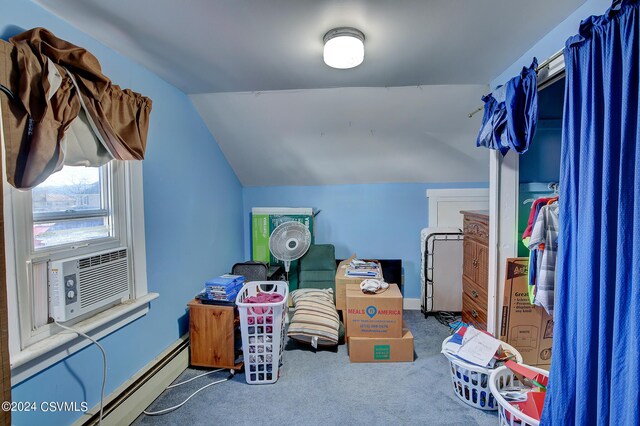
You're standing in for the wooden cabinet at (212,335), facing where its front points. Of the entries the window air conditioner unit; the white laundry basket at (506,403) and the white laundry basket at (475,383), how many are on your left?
0

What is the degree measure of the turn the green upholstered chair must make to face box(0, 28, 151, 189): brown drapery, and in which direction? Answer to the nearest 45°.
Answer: approximately 45° to its right

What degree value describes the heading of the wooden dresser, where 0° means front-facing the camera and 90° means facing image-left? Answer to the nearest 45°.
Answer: approximately 45°

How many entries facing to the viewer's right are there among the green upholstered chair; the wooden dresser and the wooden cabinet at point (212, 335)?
1

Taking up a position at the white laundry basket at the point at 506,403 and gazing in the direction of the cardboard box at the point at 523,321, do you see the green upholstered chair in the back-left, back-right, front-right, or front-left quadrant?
front-left

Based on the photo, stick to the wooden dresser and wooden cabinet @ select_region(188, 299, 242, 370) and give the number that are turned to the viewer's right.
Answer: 1

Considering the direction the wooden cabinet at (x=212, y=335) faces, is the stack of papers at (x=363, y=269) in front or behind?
in front

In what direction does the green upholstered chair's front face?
toward the camera

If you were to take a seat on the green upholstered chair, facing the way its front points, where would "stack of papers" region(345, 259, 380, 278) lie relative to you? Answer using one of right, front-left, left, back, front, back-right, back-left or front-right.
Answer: front-left

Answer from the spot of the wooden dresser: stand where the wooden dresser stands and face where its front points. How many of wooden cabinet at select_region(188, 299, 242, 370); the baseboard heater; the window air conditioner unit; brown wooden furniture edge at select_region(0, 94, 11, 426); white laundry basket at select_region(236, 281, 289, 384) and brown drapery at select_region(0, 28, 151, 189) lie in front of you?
6

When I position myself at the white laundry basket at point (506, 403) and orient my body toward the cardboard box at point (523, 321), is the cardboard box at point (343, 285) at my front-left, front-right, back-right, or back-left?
front-left

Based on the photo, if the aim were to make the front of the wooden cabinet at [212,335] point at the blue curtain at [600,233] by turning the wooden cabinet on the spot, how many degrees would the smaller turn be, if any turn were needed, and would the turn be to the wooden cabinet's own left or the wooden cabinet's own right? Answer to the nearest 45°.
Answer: approximately 45° to the wooden cabinet's own right

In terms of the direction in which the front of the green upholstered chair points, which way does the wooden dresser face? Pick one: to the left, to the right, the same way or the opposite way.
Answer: to the right

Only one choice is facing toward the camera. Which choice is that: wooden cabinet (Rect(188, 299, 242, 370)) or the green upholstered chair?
the green upholstered chair

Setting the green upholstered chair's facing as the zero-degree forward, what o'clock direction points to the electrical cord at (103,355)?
The electrical cord is roughly at 1 o'clock from the green upholstered chair.

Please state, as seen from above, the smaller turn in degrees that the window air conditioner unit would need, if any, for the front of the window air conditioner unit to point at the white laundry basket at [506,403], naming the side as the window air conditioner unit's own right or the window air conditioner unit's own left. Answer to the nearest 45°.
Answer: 0° — it already faces it

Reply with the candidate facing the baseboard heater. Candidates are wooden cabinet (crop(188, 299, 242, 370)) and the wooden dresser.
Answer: the wooden dresser

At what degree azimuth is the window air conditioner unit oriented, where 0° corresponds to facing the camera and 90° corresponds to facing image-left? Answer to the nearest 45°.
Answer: approximately 315°

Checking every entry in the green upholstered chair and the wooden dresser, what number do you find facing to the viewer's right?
0

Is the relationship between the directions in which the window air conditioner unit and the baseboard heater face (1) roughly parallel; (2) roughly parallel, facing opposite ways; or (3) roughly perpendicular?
roughly parallel

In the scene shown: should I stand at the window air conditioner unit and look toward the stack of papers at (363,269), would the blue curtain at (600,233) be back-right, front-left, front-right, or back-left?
front-right

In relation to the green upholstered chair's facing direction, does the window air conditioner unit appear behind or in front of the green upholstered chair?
in front
